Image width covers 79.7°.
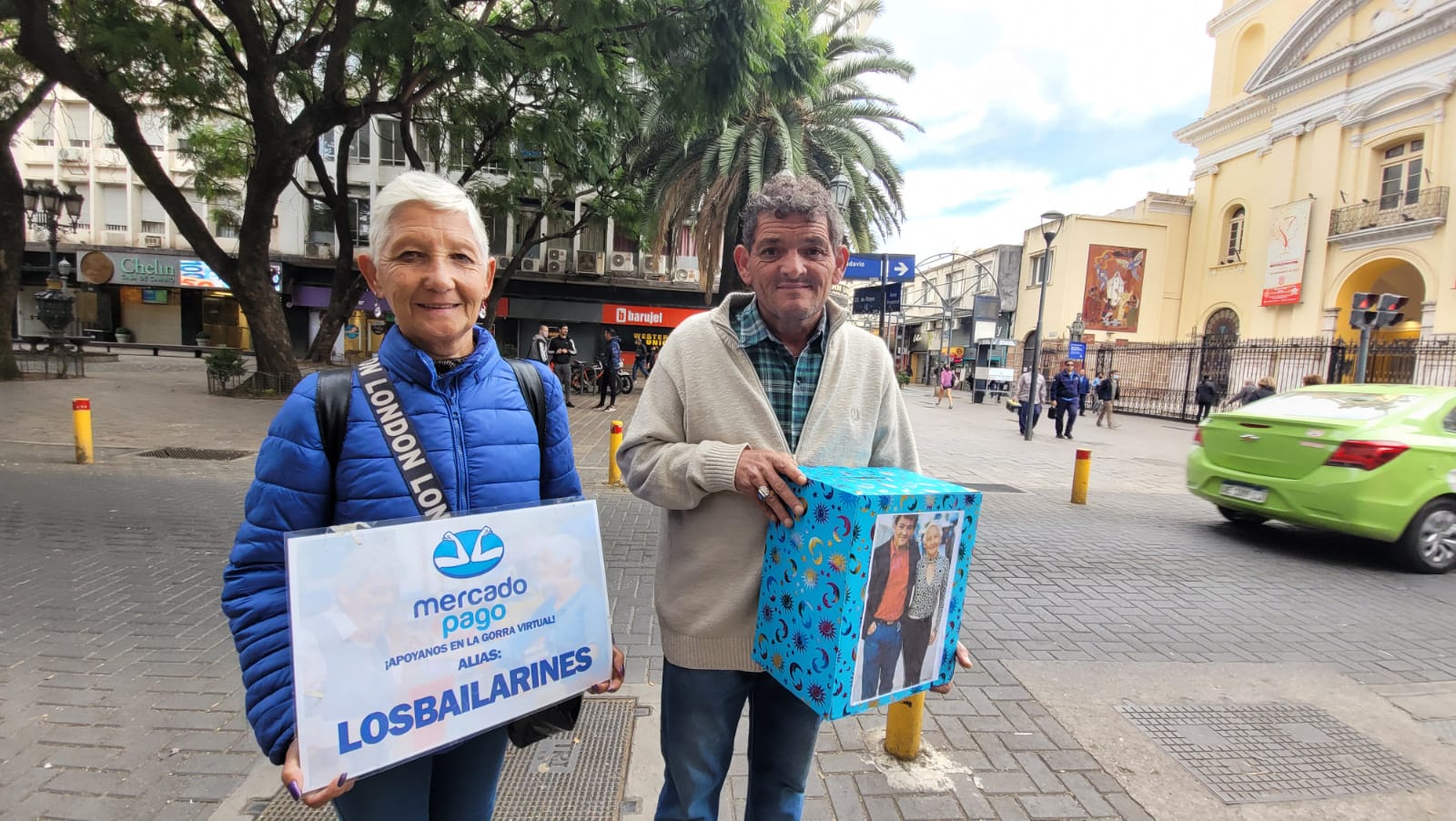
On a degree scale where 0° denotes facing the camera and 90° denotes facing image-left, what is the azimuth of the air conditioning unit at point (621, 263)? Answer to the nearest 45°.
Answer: approximately 0°

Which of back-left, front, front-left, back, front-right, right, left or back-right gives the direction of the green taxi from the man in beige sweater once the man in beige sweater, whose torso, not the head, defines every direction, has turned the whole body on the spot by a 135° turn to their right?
right

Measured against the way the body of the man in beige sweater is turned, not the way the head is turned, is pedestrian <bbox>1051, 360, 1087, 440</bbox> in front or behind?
behind

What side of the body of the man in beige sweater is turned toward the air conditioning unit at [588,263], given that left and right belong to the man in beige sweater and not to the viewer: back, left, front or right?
back

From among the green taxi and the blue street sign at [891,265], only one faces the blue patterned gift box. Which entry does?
the blue street sign

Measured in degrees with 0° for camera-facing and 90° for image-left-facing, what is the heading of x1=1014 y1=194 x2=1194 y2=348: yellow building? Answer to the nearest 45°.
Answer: approximately 45°

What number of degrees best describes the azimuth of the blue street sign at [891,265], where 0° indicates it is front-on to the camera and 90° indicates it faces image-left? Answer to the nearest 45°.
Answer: approximately 0°
